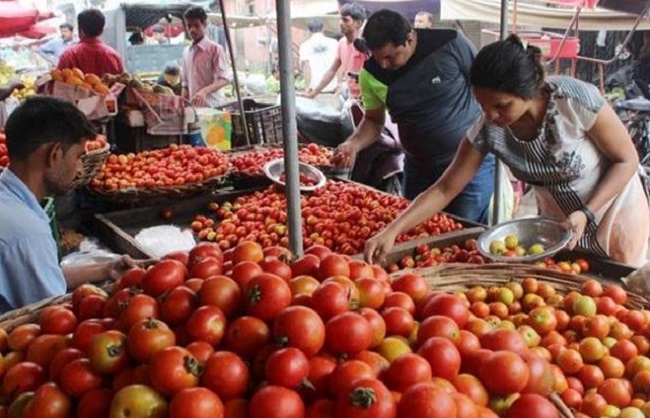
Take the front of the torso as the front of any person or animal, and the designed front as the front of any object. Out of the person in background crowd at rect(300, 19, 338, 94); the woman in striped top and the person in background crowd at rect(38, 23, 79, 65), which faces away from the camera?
the person in background crowd at rect(300, 19, 338, 94)

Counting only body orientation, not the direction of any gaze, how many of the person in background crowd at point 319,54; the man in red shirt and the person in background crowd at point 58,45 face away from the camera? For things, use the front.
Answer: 2

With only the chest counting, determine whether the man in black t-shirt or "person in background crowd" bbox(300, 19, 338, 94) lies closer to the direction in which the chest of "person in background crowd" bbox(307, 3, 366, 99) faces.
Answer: the man in black t-shirt

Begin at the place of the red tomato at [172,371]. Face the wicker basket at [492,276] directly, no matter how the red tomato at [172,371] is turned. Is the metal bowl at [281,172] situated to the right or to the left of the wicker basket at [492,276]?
left

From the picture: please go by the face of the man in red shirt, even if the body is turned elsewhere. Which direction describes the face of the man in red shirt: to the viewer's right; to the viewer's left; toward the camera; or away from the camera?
away from the camera

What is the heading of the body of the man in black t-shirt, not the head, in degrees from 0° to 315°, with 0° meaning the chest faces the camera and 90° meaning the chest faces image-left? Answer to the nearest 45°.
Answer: approximately 45°

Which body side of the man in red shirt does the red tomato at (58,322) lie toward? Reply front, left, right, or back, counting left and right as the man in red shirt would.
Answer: back

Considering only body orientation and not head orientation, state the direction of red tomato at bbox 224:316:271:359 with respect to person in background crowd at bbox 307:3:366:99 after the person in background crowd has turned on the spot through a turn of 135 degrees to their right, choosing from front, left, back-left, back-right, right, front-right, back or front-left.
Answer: back

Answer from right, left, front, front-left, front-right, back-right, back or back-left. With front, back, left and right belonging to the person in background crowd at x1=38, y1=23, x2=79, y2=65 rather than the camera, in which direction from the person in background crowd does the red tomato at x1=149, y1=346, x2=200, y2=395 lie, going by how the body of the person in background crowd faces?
front-left

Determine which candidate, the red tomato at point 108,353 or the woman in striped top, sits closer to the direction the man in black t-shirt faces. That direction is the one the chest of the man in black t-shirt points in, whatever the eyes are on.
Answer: the red tomato

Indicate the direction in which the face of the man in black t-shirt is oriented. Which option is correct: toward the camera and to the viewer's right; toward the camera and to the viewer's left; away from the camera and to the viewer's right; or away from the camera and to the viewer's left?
toward the camera and to the viewer's left

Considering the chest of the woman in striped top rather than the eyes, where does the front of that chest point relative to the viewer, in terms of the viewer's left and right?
facing the viewer and to the left of the viewer

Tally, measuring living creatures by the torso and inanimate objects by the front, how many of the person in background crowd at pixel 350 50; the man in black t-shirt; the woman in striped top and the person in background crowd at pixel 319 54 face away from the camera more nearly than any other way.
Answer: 1

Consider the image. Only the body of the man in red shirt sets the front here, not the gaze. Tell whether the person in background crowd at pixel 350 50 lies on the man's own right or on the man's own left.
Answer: on the man's own right

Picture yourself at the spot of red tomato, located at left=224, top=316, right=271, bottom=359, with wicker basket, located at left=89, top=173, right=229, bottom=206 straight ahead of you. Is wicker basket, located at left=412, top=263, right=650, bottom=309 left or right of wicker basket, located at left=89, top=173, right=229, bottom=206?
right

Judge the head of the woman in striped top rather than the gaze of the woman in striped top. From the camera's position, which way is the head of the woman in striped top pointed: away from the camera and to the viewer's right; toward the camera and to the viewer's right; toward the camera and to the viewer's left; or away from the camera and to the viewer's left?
toward the camera and to the viewer's left

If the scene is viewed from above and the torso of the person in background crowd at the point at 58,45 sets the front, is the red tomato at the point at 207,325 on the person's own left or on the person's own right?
on the person's own left
